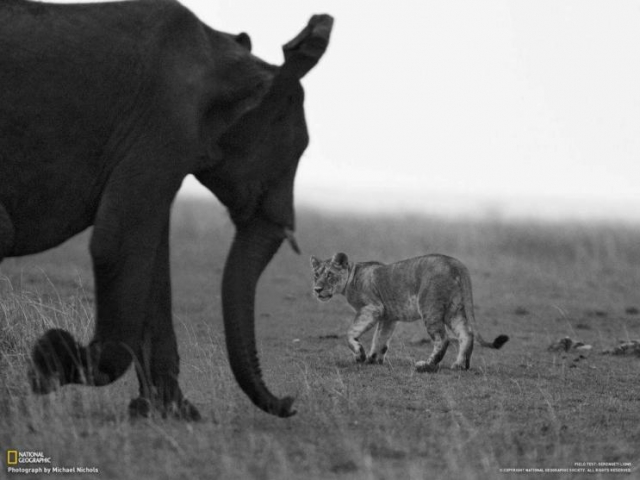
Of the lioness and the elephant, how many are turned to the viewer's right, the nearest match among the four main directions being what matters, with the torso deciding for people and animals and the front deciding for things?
1

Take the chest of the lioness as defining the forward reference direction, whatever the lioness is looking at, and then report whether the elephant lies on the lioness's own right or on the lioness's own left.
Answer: on the lioness's own left

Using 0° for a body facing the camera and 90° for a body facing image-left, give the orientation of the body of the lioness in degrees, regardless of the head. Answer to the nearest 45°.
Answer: approximately 90°

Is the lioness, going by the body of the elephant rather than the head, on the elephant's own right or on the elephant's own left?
on the elephant's own left

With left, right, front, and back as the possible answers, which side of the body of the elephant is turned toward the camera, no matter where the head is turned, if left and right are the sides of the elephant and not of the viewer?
right

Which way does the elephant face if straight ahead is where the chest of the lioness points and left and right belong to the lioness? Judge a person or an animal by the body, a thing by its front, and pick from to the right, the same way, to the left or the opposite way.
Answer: the opposite way
